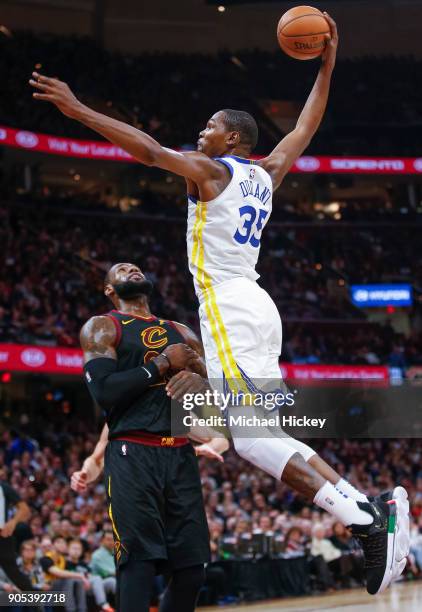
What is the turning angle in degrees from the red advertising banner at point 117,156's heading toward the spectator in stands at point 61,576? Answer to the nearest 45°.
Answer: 0° — it already faces them

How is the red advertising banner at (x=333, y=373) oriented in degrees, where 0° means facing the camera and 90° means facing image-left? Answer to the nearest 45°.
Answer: approximately 0°

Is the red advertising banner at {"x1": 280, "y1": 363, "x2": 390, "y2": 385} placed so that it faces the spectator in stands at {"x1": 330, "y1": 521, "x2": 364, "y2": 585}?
yes

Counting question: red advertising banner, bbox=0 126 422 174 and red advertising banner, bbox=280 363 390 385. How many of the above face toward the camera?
2

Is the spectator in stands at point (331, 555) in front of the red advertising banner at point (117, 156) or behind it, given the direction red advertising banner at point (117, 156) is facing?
in front
